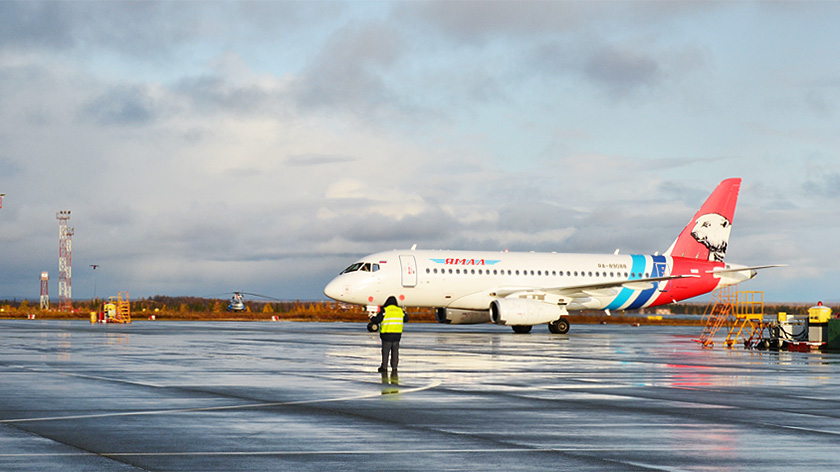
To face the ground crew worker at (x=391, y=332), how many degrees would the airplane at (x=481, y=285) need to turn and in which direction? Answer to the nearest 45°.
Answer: approximately 45° to its left

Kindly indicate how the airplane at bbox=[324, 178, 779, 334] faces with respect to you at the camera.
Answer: facing the viewer and to the left of the viewer
